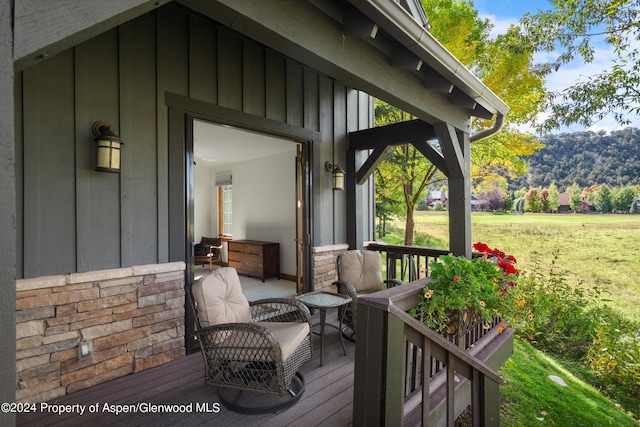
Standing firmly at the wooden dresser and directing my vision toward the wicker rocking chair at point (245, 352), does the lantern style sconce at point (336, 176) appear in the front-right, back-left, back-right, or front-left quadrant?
front-left

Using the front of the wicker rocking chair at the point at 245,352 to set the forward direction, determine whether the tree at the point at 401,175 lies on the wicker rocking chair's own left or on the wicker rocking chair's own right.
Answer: on the wicker rocking chair's own left

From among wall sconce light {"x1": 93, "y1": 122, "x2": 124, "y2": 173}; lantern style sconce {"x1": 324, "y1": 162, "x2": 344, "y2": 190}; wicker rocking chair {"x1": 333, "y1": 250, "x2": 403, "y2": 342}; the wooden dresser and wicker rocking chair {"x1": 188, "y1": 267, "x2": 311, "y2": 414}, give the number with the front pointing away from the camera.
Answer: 0

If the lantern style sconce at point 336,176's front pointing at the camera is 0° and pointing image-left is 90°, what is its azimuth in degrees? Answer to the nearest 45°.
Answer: approximately 315°

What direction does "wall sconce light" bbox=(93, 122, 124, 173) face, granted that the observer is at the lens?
facing the viewer and to the right of the viewer

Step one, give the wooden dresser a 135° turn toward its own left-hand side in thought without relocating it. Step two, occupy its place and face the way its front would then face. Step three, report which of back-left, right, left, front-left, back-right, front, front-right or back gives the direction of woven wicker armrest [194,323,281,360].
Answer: right

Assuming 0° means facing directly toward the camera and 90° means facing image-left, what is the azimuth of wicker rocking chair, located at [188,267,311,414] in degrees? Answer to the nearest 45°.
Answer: approximately 315°

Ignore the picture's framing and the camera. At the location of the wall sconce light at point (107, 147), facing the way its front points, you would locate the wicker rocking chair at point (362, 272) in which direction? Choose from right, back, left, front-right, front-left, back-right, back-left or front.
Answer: front-left

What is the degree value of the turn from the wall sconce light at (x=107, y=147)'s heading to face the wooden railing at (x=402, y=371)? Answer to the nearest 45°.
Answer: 0° — it already faces it

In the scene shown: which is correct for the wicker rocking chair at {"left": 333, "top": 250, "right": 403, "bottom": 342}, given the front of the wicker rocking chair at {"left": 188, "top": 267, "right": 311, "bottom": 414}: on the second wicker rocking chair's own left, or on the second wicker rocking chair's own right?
on the second wicker rocking chair's own left

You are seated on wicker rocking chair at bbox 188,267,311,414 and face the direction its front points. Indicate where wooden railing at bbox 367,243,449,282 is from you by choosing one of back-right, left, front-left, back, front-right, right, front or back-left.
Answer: left

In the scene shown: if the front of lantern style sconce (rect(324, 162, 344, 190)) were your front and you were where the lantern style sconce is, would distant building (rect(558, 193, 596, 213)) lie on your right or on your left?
on your left
